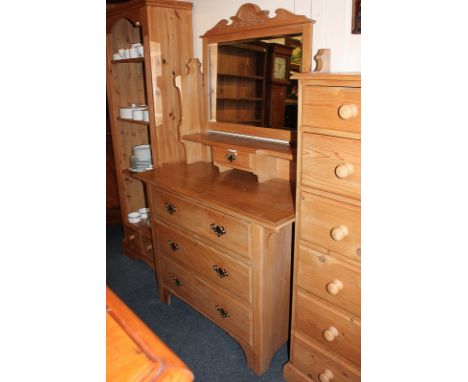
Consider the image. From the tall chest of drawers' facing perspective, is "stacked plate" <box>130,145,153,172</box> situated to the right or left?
on its right

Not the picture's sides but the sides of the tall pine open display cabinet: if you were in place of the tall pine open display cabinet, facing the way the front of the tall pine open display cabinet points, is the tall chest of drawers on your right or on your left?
on your left

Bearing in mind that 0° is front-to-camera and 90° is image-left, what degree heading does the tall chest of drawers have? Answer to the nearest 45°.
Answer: approximately 45°

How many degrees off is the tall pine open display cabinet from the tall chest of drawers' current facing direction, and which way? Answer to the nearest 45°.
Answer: approximately 90° to its right

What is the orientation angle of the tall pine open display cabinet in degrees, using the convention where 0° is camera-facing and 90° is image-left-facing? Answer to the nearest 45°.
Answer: approximately 45°
